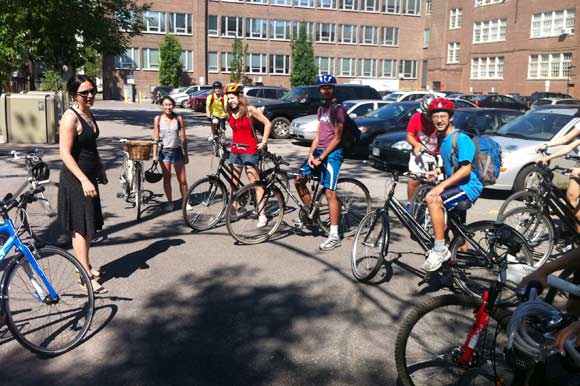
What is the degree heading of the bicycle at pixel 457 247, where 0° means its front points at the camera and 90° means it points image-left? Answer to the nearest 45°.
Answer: approximately 90°

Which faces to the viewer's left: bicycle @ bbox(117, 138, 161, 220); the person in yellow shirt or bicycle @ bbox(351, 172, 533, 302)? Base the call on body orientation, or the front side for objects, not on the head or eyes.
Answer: bicycle @ bbox(351, 172, 533, 302)

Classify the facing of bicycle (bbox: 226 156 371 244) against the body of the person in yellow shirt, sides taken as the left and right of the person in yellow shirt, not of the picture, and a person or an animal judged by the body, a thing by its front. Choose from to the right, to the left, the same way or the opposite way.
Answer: to the right

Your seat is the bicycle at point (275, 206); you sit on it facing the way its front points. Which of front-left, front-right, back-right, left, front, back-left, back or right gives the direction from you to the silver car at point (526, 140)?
back-right

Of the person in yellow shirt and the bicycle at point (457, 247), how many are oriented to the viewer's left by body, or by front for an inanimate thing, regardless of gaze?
1

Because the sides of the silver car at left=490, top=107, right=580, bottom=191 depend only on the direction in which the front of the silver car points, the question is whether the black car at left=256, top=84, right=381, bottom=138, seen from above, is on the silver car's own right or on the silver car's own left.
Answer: on the silver car's own right

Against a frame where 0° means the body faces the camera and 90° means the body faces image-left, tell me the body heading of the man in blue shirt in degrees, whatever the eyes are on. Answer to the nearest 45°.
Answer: approximately 45°

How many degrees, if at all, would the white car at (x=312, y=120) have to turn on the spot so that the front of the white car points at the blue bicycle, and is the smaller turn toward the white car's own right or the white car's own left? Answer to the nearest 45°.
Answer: approximately 45° to the white car's own left
